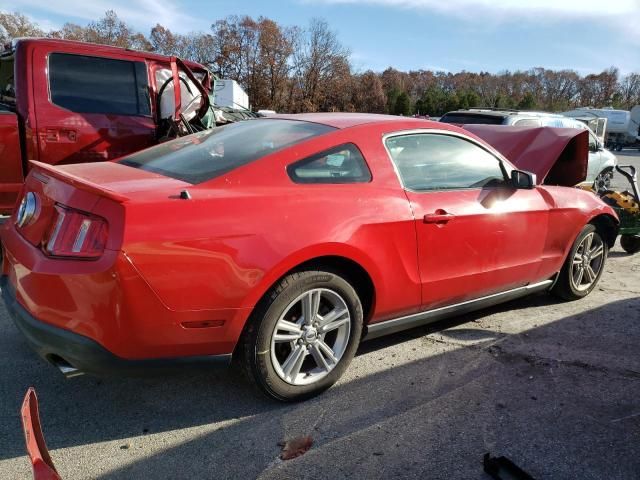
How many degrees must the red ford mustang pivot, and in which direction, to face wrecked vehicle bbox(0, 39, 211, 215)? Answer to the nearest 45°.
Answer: approximately 90° to its left

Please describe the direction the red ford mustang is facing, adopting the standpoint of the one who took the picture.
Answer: facing away from the viewer and to the right of the viewer

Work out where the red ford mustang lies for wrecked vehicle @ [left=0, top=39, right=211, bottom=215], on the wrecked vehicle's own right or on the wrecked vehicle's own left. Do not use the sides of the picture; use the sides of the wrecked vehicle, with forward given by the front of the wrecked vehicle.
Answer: on the wrecked vehicle's own right

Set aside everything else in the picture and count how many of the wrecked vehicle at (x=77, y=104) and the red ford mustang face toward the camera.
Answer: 0

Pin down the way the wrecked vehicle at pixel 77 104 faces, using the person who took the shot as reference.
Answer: facing away from the viewer and to the right of the viewer
